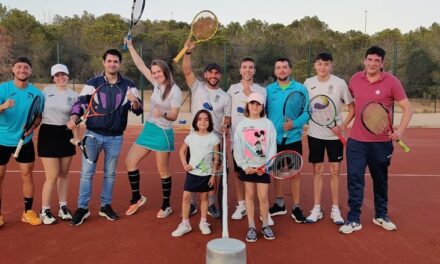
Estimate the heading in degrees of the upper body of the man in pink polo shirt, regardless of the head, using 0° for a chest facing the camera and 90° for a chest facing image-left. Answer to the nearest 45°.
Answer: approximately 0°

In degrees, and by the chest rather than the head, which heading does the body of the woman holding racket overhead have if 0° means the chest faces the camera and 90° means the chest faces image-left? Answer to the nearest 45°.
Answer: approximately 45°

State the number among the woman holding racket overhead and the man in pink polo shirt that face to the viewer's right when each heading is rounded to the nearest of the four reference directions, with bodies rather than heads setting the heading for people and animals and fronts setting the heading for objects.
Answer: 0

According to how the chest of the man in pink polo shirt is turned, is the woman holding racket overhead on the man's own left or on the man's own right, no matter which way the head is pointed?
on the man's own right

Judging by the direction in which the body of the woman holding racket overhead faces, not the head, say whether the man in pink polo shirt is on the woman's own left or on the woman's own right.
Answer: on the woman's own left
